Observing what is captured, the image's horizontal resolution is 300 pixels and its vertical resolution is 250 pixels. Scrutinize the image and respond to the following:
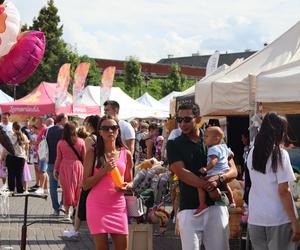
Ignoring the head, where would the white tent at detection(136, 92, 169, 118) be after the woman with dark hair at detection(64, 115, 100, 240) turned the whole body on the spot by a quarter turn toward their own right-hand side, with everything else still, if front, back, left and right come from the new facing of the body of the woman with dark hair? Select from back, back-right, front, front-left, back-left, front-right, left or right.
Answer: front

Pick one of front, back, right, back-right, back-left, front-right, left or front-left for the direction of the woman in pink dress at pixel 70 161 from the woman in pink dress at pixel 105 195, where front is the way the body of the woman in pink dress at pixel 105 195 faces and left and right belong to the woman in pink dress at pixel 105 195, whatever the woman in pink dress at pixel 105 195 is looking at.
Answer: back

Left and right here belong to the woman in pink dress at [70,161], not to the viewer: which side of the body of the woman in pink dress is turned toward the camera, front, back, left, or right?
back

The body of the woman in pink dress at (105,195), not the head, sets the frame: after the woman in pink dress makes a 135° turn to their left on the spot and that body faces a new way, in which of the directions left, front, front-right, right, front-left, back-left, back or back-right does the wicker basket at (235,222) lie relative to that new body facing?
front

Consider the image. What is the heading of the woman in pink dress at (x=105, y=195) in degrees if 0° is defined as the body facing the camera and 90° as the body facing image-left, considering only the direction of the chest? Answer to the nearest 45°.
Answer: approximately 0°

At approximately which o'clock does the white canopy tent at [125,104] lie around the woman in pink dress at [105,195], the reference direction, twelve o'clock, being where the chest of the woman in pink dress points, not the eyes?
The white canopy tent is roughly at 6 o'clock from the woman in pink dress.

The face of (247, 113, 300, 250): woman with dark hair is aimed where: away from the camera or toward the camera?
away from the camera

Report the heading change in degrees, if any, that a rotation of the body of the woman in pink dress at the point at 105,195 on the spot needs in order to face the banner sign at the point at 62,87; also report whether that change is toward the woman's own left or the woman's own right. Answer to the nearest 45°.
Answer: approximately 180°
